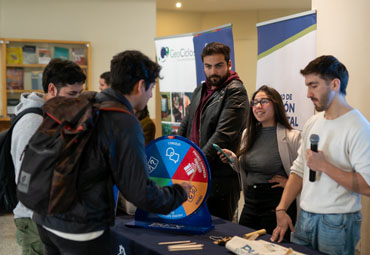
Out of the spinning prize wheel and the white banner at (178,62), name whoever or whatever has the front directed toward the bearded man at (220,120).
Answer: the white banner

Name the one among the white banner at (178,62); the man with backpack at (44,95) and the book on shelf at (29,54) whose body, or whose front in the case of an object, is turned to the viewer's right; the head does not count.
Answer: the man with backpack

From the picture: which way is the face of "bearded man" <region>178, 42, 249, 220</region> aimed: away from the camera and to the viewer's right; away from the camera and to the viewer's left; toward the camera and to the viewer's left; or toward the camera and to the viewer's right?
toward the camera and to the viewer's left

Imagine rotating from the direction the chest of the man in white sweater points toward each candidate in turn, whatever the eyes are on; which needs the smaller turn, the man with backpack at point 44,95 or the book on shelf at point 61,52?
the man with backpack

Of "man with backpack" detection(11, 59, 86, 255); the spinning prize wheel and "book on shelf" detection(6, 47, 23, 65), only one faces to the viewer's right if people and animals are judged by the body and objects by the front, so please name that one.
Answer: the man with backpack

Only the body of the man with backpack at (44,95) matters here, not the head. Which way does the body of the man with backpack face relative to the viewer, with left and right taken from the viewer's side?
facing to the right of the viewer

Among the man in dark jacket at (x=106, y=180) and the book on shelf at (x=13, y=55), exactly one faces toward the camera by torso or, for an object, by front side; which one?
the book on shelf

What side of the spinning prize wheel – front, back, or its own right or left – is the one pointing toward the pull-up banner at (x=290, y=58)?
back

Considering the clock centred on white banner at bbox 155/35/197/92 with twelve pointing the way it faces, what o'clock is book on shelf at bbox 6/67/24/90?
The book on shelf is roughly at 4 o'clock from the white banner.

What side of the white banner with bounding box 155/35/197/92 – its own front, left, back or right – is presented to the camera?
front

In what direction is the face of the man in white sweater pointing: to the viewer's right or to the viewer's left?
to the viewer's left

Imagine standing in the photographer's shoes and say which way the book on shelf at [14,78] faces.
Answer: facing the viewer

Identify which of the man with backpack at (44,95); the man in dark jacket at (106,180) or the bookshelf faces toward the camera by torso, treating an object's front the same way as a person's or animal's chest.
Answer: the bookshelf

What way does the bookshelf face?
toward the camera
